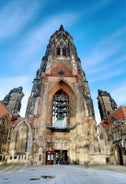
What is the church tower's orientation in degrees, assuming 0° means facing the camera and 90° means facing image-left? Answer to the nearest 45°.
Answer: approximately 0°

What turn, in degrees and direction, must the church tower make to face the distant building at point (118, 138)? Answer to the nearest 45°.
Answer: approximately 90° to its left
